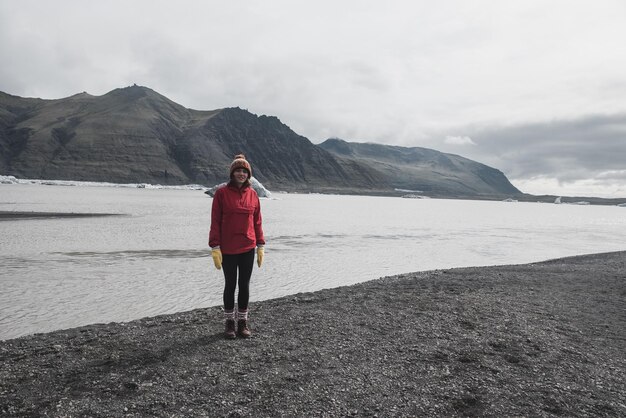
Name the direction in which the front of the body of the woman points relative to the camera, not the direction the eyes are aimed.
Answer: toward the camera
